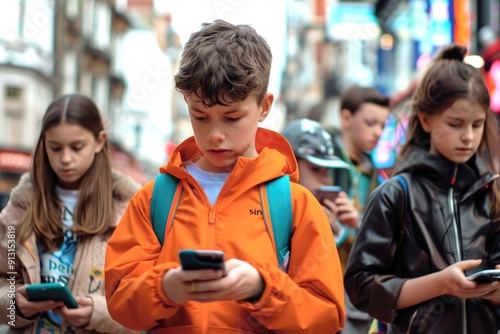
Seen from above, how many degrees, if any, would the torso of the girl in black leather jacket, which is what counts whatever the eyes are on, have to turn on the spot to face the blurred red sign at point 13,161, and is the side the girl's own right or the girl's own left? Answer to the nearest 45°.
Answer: approximately 180°

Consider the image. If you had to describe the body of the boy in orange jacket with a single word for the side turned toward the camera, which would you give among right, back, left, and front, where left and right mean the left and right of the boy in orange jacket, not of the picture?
front

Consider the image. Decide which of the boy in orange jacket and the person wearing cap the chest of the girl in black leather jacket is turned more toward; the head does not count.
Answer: the boy in orange jacket

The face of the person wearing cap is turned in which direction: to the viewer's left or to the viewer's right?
to the viewer's right

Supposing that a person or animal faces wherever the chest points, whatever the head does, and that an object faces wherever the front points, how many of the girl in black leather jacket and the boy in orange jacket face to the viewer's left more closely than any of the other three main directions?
0

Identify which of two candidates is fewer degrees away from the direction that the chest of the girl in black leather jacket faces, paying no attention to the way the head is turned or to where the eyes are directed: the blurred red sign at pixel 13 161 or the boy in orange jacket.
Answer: the boy in orange jacket

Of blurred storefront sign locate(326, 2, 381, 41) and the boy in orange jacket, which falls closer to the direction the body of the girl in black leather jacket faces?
the boy in orange jacket

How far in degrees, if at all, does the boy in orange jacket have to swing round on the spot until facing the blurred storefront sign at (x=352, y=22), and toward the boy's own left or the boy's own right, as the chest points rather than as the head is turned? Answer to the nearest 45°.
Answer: approximately 180°

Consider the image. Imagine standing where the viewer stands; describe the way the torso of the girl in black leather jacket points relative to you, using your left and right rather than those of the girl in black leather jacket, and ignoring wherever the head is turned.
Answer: facing the viewer and to the right of the viewer

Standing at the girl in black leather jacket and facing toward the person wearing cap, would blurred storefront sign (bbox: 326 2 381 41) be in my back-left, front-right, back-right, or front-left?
front-right

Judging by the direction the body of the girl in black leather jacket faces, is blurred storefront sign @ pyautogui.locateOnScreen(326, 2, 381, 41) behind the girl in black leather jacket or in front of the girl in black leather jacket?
behind
